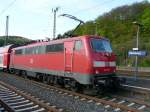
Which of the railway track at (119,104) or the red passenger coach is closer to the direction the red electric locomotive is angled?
the railway track

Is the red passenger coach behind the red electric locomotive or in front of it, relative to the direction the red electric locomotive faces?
behind

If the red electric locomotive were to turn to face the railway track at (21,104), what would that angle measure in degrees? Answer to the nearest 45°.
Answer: approximately 90° to its right

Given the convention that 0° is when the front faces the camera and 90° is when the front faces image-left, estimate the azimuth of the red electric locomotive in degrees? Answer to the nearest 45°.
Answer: approximately 315°
